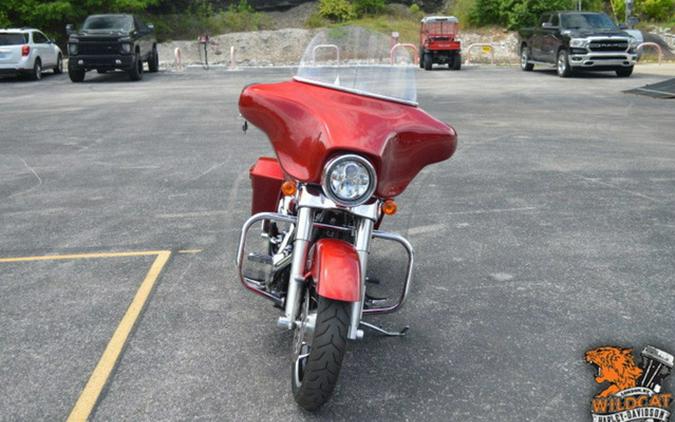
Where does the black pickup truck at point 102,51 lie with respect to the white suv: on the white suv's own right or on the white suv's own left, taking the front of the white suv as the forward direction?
on the white suv's own right

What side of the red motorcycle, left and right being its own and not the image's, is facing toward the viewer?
front

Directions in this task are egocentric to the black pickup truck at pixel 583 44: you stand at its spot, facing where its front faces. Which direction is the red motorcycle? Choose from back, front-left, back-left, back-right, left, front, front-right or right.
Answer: front-right

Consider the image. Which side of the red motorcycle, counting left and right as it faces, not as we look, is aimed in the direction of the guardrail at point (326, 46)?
back

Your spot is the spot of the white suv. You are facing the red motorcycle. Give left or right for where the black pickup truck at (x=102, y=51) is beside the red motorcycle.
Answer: left

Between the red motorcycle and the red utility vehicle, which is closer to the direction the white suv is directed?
the red utility vehicle

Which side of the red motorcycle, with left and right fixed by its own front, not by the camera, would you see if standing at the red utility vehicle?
back

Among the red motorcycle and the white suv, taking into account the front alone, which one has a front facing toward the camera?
the red motorcycle

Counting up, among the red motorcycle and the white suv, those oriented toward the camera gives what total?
1

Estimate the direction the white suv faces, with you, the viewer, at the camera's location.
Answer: facing away from the viewer and to the right of the viewer

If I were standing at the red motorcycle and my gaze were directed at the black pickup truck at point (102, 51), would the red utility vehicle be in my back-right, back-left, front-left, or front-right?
front-right

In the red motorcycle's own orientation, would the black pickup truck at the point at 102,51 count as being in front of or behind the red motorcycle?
behind

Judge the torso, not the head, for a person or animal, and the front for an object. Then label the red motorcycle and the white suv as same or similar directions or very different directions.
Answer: very different directions
